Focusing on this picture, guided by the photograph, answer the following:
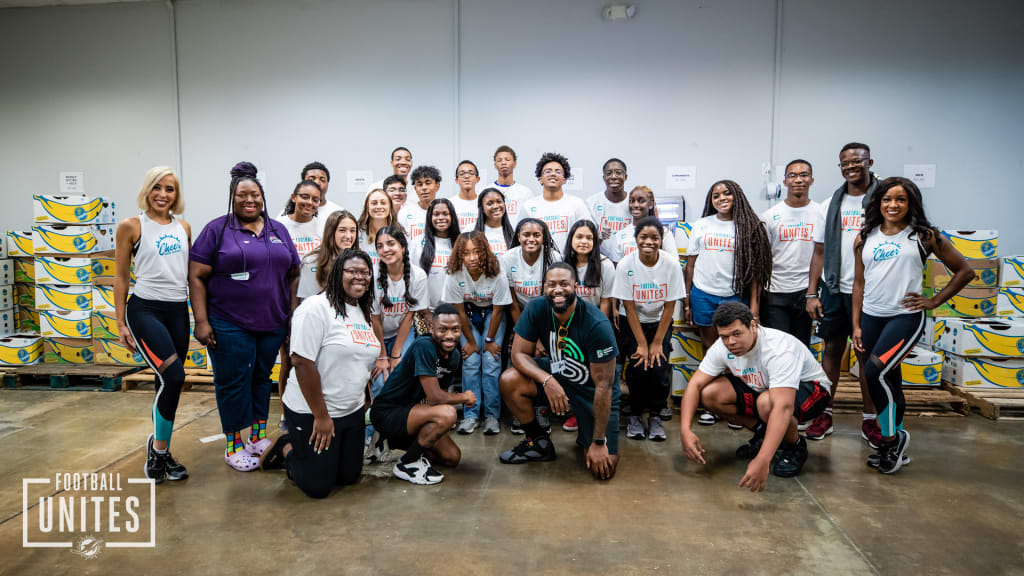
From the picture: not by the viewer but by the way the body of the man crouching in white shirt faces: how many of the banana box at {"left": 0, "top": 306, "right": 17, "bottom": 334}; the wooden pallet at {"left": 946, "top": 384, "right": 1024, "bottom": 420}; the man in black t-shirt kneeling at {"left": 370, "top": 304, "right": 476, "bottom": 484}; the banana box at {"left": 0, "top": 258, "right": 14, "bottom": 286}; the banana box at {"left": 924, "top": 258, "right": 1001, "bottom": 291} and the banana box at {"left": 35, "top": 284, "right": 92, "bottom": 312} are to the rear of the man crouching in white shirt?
2

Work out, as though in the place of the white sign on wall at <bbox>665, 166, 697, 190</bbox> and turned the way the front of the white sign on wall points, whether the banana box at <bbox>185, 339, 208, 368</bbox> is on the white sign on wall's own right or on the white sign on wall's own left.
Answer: on the white sign on wall's own right

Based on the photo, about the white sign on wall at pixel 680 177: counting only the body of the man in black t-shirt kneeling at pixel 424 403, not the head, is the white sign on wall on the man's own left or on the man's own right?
on the man's own left

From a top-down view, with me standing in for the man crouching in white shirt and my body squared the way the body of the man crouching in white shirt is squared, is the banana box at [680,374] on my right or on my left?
on my right

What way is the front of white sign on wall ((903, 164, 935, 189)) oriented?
toward the camera

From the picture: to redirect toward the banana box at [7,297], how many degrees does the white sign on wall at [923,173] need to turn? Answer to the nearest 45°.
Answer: approximately 45° to its right

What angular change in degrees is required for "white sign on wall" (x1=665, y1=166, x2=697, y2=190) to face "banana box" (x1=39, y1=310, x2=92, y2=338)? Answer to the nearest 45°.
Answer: approximately 90° to its right

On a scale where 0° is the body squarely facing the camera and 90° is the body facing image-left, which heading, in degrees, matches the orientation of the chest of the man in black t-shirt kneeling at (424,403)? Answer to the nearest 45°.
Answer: approximately 315°

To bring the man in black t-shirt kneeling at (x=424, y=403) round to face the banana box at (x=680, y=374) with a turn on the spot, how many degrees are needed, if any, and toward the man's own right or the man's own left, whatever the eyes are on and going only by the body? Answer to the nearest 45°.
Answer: approximately 90° to the man's own left

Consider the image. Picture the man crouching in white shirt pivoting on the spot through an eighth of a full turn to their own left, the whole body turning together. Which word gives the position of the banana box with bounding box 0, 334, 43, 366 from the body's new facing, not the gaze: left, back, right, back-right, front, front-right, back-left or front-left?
right

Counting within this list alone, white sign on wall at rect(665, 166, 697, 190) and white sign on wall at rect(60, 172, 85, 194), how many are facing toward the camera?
2

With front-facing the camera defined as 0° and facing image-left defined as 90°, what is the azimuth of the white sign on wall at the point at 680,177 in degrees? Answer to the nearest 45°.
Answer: approximately 0°

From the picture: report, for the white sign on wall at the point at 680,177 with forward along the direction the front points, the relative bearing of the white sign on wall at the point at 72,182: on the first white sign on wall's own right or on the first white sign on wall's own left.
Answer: on the first white sign on wall's own right

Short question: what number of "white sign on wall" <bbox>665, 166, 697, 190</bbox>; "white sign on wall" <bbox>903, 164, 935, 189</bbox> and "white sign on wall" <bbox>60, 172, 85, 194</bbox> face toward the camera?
3
